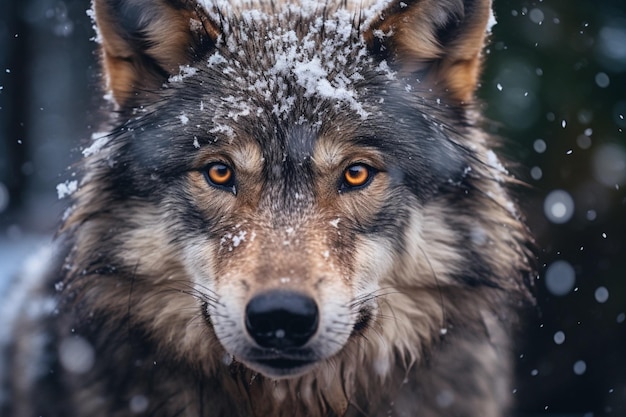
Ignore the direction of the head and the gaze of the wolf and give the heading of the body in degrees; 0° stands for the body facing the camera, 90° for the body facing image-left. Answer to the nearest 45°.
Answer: approximately 0°

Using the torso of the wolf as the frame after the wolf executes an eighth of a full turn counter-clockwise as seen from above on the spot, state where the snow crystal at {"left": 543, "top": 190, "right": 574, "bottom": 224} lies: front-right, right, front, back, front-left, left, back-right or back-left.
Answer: left

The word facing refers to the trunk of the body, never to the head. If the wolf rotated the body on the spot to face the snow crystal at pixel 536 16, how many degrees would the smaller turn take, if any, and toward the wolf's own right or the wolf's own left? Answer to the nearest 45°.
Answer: approximately 135° to the wolf's own left
